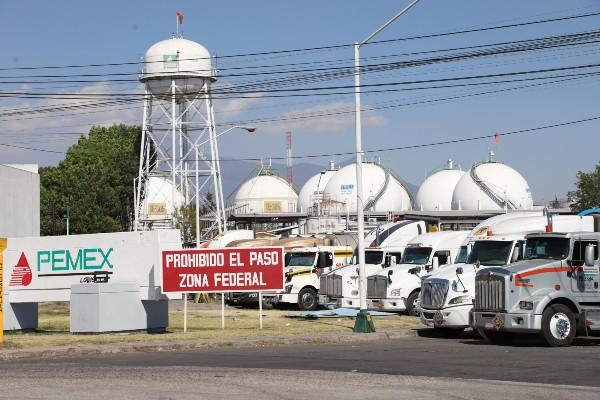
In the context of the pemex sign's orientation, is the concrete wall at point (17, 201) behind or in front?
behind

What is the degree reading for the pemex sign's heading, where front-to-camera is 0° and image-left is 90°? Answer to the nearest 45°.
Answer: approximately 0°

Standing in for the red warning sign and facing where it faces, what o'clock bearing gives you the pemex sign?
The pemex sign is roughly at 3 o'clock from the red warning sign.

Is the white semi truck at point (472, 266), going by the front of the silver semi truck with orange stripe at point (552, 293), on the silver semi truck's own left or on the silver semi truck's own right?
on the silver semi truck's own right

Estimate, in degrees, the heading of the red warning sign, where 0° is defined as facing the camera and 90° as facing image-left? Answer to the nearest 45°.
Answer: approximately 0°

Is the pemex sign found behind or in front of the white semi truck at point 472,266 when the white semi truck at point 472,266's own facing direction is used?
in front

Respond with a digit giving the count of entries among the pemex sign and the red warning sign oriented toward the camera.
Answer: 2

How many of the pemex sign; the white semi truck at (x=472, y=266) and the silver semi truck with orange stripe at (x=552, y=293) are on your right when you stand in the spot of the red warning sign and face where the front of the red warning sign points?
1

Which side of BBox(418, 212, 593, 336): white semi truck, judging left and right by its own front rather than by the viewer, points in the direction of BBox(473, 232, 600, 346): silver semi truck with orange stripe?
left

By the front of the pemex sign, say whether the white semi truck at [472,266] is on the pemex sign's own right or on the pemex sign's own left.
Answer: on the pemex sign's own left
